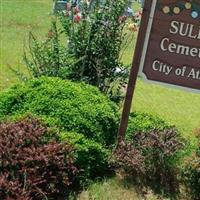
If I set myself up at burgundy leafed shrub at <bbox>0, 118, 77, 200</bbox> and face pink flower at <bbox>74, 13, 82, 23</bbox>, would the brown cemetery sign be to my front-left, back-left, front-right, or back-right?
front-right

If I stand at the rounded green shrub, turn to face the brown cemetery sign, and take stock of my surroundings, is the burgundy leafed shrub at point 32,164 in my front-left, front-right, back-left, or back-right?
back-right

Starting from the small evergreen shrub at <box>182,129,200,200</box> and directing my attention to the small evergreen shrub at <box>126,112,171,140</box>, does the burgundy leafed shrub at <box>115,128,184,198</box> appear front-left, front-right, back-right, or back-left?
front-left

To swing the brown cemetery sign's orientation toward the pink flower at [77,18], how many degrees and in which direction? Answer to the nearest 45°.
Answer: approximately 135° to its right

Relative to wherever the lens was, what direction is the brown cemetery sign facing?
facing the viewer

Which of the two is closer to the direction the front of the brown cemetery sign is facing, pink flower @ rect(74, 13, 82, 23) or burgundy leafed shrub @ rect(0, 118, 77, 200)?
the burgundy leafed shrub

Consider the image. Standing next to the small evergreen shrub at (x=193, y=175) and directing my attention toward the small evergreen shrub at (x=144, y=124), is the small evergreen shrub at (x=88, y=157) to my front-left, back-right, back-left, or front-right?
front-left

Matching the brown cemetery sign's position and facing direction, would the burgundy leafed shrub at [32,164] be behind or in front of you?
in front
